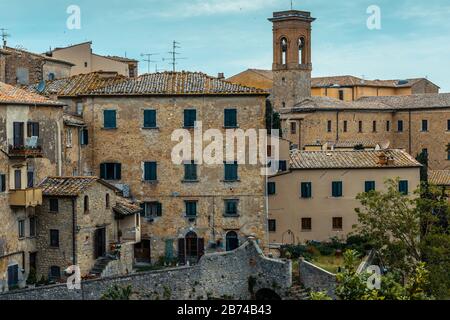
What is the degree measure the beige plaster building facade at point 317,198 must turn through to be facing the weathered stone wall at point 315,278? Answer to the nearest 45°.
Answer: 0° — it already faces it

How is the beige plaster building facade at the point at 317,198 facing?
toward the camera

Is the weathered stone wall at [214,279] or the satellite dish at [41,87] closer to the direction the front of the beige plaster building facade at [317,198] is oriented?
the weathered stone wall

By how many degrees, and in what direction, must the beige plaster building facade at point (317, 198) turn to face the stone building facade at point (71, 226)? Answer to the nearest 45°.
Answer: approximately 45° to its right

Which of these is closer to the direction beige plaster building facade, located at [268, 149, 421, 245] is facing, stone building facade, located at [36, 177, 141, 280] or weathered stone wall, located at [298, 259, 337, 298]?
the weathered stone wall

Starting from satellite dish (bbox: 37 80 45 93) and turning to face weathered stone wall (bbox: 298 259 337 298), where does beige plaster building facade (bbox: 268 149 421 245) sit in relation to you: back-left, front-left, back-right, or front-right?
front-left

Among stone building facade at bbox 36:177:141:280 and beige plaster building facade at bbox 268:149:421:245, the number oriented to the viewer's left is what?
0

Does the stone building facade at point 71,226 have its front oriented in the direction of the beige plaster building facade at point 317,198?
no

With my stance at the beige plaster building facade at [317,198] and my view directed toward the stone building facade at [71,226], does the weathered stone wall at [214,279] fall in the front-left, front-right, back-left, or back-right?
front-left

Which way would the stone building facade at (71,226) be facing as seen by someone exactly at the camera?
facing the viewer and to the right of the viewer

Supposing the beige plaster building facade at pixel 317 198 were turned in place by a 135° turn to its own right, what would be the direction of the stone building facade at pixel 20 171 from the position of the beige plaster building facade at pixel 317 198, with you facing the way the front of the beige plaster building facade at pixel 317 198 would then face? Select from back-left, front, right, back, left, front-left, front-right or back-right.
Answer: left

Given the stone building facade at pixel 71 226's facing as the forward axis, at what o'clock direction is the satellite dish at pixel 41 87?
The satellite dish is roughly at 7 o'clock from the stone building facade.

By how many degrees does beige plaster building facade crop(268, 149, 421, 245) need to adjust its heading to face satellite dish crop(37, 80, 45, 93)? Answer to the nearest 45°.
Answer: approximately 90° to its right
